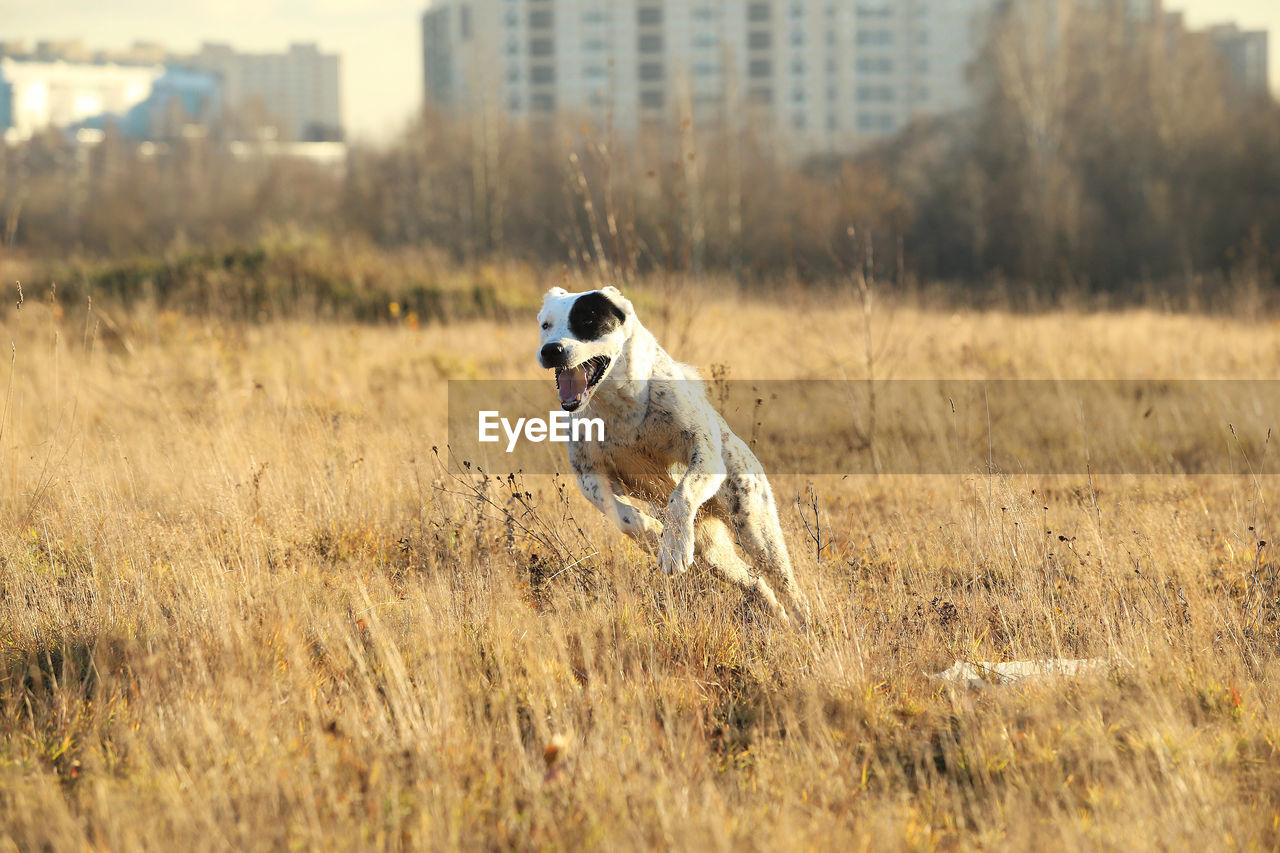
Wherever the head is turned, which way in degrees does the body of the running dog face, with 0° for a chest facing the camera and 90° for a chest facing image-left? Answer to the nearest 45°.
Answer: approximately 45°
